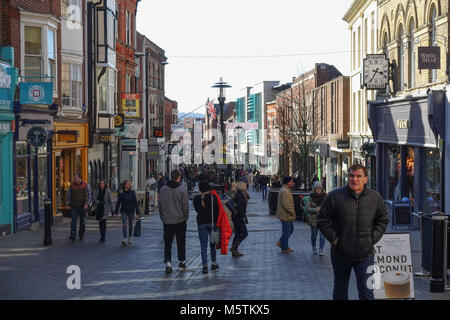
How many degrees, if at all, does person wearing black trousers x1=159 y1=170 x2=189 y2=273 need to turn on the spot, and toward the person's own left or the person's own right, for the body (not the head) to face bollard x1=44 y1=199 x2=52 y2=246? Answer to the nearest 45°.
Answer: approximately 45° to the person's own left

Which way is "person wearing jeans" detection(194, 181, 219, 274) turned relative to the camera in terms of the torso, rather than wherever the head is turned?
away from the camera

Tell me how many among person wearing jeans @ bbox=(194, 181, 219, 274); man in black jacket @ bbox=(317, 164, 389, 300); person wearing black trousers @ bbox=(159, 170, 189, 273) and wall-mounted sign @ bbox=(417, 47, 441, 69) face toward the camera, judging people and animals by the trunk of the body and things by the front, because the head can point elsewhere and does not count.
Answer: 2

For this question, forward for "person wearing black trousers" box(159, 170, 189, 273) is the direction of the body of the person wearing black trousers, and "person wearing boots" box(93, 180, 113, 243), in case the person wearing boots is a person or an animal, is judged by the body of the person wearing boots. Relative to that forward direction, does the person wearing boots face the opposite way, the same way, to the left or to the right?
the opposite way

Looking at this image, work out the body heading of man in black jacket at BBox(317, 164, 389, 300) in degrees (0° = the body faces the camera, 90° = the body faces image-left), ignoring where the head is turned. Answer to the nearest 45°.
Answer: approximately 0°

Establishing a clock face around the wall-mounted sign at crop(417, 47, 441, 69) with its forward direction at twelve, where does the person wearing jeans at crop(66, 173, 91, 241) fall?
The person wearing jeans is roughly at 2 o'clock from the wall-mounted sign.

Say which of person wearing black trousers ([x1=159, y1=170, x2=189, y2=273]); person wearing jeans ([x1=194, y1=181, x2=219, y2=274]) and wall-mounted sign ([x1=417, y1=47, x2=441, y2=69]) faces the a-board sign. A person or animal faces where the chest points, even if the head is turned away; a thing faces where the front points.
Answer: the wall-mounted sign

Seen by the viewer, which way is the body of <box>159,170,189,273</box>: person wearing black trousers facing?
away from the camera

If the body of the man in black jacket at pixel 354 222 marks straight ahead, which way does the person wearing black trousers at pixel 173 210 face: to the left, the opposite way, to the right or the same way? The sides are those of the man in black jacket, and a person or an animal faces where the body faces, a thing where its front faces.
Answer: the opposite way

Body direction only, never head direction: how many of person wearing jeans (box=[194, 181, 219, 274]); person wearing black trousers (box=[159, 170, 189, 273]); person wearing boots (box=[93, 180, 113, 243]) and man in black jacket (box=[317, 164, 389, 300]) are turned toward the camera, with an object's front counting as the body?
2
